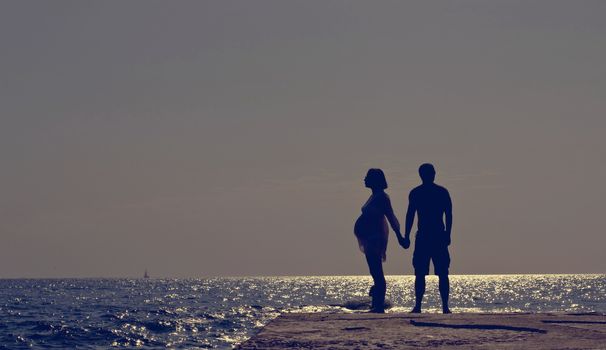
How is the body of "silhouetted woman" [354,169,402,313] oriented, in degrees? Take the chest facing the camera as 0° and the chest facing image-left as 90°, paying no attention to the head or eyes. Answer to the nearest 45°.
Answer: approximately 90°

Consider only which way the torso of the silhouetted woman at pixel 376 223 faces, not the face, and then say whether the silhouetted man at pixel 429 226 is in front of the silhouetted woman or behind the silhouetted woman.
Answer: behind
